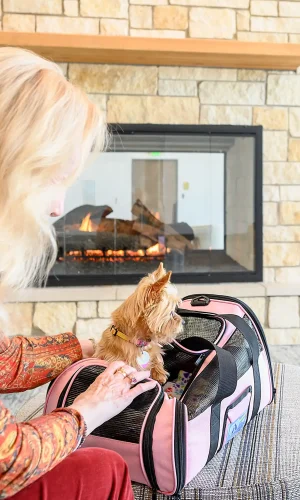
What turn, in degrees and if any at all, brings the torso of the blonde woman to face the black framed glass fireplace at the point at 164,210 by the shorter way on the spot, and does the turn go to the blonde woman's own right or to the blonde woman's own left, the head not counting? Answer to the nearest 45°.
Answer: approximately 90° to the blonde woman's own left

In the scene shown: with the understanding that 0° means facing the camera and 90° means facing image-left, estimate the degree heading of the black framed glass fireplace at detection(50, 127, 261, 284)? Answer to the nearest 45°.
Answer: approximately 0°

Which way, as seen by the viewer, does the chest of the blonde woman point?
to the viewer's right

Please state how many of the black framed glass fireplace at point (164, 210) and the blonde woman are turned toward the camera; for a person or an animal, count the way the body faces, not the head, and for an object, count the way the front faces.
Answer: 1

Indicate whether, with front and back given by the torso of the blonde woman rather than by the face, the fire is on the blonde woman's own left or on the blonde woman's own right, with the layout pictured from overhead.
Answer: on the blonde woman's own left

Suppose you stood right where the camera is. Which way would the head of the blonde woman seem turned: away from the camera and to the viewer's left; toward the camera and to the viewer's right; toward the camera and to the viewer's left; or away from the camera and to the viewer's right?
away from the camera and to the viewer's right
